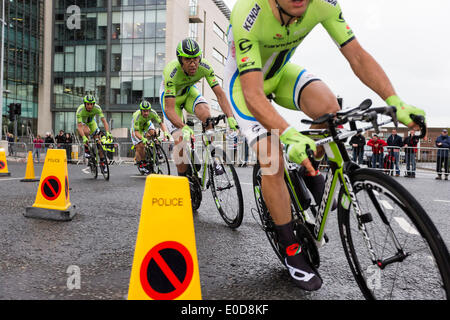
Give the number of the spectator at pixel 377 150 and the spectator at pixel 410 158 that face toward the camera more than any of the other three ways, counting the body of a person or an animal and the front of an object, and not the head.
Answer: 2

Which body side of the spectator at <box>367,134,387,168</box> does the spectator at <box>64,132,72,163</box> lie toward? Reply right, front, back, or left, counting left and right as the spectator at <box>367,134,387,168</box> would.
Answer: right

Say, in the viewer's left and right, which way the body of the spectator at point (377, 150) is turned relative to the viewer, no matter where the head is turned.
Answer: facing the viewer

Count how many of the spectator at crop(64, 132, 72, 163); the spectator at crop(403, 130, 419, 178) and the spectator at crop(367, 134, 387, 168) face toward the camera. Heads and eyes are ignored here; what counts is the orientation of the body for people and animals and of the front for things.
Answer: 3

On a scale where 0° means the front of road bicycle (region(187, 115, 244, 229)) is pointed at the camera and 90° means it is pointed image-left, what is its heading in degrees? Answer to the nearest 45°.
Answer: approximately 315°

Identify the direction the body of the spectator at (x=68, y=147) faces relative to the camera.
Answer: toward the camera

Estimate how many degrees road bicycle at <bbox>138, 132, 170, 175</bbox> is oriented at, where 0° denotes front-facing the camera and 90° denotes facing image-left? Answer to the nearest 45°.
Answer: approximately 315°

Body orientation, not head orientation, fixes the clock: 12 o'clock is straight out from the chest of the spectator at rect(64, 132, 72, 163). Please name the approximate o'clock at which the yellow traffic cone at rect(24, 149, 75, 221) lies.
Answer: The yellow traffic cone is roughly at 12 o'clock from the spectator.

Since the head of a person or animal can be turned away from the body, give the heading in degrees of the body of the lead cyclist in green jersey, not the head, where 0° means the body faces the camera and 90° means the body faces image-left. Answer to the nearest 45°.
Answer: approximately 315°

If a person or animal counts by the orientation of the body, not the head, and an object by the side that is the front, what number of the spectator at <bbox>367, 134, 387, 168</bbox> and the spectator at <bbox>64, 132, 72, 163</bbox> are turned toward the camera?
2

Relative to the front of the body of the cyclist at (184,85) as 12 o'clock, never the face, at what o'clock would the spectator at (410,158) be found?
The spectator is roughly at 9 o'clock from the cyclist.
